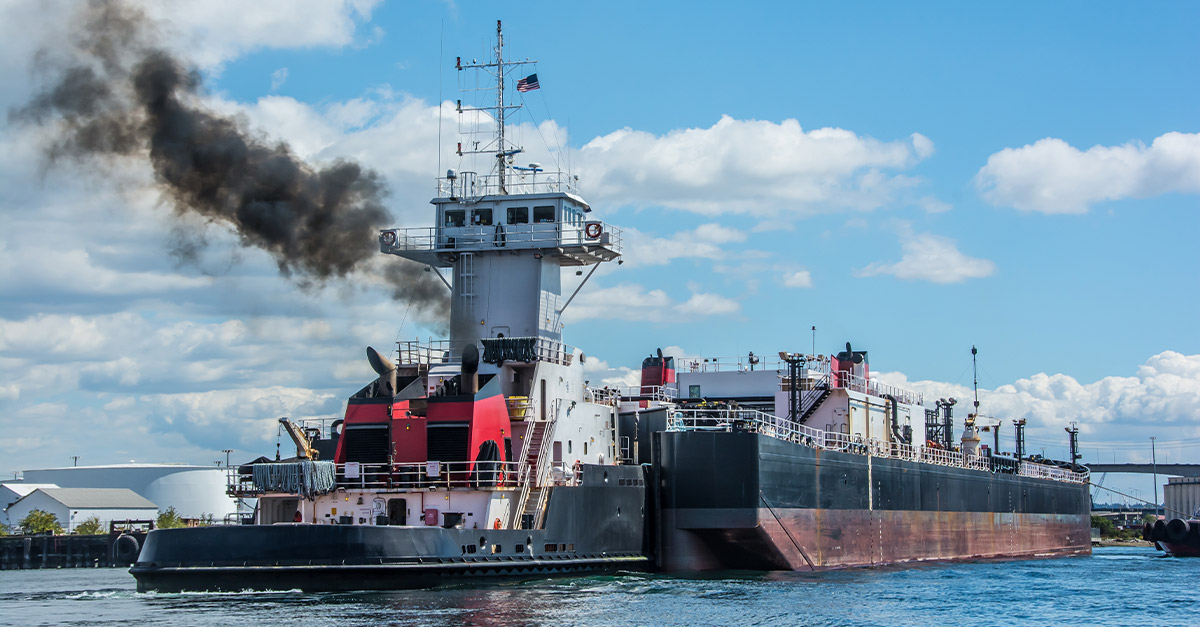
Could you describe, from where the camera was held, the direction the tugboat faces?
facing away from the viewer and to the right of the viewer
